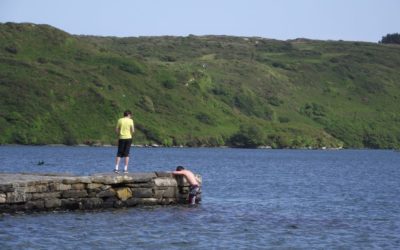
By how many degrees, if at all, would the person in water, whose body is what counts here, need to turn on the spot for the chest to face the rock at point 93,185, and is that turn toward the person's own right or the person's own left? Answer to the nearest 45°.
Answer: approximately 45° to the person's own left

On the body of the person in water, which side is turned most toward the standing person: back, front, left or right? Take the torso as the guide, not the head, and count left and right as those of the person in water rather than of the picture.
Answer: front

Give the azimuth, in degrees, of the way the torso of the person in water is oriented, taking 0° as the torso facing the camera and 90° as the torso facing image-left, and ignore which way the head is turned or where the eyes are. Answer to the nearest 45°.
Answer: approximately 90°
